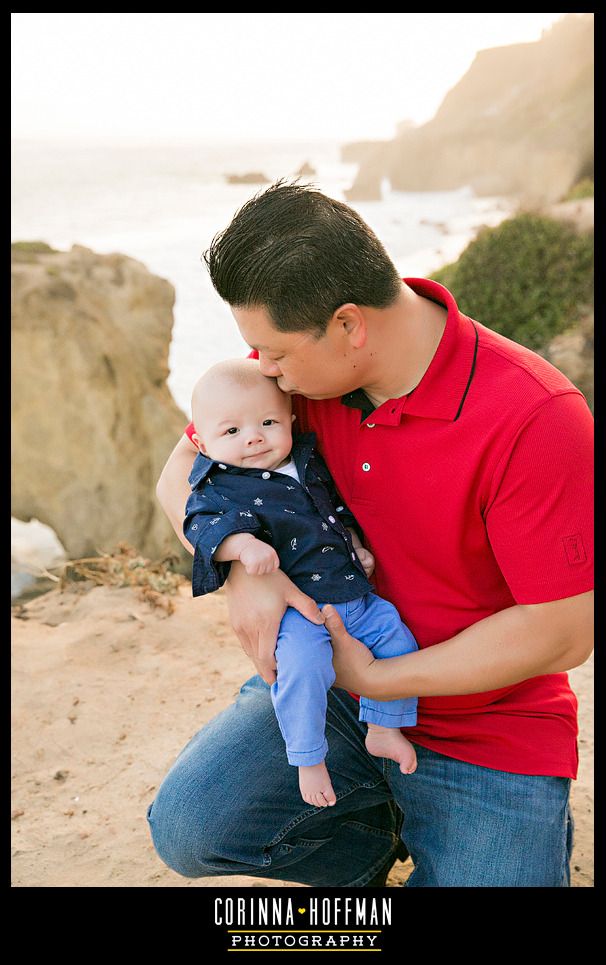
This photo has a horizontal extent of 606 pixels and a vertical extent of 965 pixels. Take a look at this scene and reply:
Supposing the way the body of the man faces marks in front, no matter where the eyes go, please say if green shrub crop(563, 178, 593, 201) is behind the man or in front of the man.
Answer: behind

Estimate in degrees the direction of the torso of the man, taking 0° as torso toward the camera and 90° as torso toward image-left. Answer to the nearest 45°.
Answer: approximately 45°

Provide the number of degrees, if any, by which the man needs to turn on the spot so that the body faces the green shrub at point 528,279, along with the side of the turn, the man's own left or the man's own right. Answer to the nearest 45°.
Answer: approximately 135° to the man's own right

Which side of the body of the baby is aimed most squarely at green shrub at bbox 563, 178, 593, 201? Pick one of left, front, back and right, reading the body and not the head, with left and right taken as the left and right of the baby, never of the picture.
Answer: back

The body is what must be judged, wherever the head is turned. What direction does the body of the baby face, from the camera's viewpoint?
toward the camera

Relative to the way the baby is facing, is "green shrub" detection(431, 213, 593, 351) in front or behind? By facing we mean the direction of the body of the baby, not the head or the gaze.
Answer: behind

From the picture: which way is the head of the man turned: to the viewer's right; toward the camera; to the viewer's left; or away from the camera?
to the viewer's left
